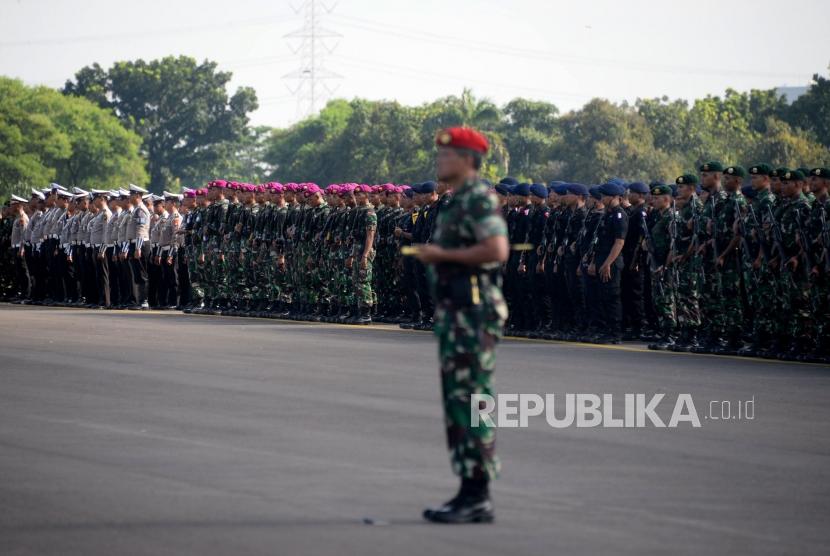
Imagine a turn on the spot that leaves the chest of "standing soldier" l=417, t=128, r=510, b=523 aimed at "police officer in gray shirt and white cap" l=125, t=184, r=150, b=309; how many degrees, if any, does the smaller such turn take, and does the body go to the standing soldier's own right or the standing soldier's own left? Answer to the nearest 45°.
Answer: approximately 90° to the standing soldier's own right

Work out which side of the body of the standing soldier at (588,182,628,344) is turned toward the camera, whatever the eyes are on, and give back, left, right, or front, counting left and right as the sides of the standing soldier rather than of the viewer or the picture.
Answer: left

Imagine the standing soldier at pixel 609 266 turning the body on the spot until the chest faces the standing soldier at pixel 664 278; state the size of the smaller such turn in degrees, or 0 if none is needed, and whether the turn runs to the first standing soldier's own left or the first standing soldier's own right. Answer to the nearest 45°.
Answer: approximately 135° to the first standing soldier's own left

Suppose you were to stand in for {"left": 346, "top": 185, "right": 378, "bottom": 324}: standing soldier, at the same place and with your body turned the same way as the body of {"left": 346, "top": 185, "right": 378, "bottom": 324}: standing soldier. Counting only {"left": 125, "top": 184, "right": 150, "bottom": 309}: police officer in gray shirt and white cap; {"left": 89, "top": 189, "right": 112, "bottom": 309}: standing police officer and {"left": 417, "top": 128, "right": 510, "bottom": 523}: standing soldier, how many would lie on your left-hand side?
1

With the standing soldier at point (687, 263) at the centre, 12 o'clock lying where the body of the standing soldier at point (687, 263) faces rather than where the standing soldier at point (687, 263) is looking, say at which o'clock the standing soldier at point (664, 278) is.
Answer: the standing soldier at point (664, 278) is roughly at 2 o'clock from the standing soldier at point (687, 263).

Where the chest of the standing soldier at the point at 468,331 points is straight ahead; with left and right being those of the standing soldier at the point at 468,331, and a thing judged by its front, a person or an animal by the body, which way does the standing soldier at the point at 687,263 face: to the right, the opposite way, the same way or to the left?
the same way

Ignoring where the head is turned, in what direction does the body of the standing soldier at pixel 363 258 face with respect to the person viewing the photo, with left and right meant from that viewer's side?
facing to the left of the viewer

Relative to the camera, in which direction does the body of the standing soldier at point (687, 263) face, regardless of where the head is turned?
to the viewer's left

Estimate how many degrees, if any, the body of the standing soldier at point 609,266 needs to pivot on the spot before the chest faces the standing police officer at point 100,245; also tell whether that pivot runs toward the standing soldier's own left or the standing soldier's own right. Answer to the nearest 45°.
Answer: approximately 45° to the standing soldier's own right

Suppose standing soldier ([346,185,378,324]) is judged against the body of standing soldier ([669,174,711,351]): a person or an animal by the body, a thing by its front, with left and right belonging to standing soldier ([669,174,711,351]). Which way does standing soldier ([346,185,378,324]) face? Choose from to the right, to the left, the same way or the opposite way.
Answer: the same way

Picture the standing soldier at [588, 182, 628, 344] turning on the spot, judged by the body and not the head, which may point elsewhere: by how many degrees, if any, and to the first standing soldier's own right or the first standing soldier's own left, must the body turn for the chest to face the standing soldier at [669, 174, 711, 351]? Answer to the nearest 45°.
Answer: approximately 135° to the first standing soldier's own left

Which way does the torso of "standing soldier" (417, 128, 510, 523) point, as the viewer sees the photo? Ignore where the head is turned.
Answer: to the viewer's left

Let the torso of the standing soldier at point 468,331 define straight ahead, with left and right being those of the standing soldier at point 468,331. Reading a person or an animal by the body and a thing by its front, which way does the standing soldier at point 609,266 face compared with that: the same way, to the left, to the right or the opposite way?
the same way

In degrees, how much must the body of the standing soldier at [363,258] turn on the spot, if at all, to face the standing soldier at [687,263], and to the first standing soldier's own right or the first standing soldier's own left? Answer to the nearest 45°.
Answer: approximately 135° to the first standing soldier's own left
